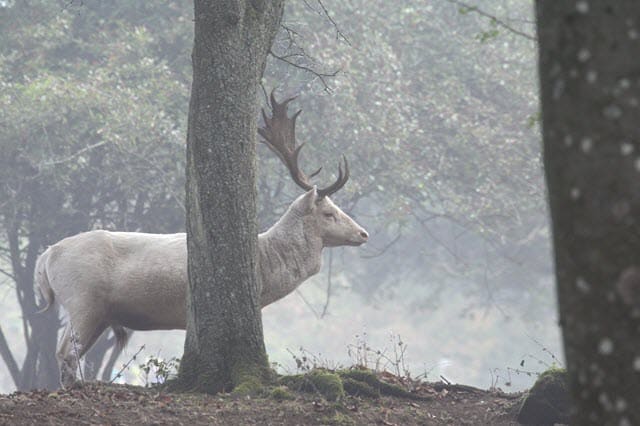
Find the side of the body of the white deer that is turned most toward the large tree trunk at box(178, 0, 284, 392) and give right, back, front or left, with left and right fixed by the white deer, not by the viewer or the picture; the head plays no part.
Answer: right

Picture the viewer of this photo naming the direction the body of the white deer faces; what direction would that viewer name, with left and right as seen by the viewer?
facing to the right of the viewer

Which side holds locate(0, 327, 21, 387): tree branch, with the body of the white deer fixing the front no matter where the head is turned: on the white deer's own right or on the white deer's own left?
on the white deer's own left

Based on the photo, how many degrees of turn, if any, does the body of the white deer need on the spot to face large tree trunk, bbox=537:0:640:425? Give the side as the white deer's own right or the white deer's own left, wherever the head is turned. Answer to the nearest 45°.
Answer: approximately 90° to the white deer's own right

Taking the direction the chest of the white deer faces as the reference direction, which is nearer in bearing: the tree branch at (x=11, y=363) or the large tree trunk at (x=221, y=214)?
the large tree trunk
